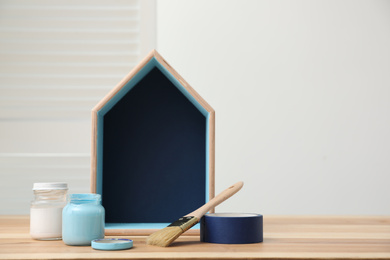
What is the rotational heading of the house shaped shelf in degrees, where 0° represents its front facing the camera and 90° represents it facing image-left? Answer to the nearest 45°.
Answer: approximately 0°

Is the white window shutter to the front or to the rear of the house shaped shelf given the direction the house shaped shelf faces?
to the rear
